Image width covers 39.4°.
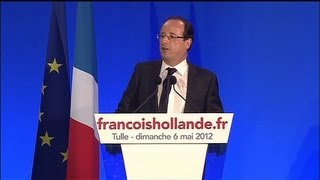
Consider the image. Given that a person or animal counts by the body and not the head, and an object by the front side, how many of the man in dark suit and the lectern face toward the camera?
2

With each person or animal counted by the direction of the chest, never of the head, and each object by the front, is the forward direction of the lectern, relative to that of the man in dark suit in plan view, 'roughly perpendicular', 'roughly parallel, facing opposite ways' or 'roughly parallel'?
roughly parallel

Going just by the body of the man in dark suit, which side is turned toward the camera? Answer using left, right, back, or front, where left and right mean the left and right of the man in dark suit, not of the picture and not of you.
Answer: front

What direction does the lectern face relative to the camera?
toward the camera

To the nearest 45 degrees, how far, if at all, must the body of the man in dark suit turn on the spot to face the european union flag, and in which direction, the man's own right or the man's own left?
approximately 135° to the man's own right

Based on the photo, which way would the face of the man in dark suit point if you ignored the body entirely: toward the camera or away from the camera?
toward the camera

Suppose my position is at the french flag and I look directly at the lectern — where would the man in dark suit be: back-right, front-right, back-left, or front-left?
front-left

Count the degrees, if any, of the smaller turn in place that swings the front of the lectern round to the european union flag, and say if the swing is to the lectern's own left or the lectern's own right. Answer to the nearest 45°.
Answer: approximately 135° to the lectern's own right
